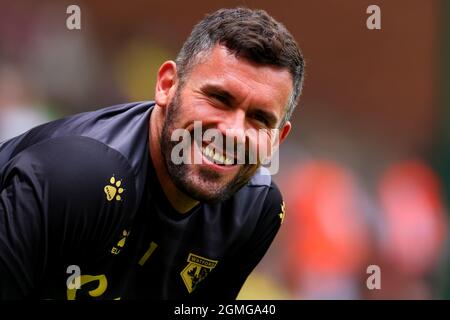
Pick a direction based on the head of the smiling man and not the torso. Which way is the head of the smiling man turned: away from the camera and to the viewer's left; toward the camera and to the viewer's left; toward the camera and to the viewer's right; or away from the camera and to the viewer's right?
toward the camera and to the viewer's right

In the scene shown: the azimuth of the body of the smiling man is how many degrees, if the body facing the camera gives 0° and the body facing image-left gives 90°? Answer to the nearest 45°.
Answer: approximately 315°
